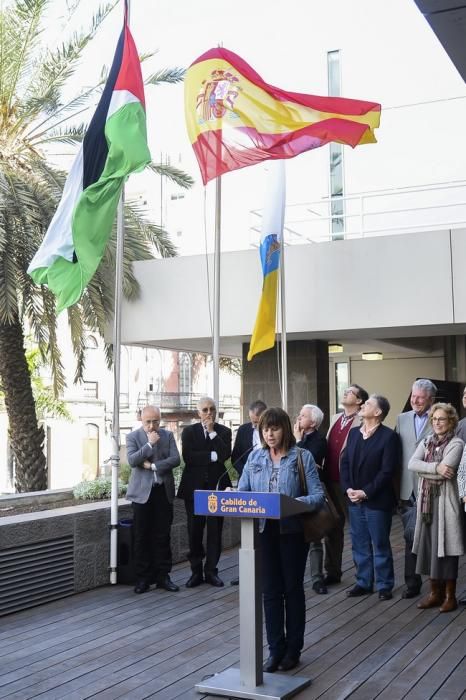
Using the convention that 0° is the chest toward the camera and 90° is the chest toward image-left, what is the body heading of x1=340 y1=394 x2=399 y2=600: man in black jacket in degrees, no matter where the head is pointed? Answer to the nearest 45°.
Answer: approximately 45°

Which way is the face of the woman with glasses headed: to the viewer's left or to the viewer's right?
to the viewer's left

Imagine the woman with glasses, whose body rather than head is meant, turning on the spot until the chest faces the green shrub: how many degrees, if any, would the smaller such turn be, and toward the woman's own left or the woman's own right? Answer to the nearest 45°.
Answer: approximately 90° to the woman's own right

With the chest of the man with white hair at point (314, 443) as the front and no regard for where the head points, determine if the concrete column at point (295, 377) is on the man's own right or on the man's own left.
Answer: on the man's own right

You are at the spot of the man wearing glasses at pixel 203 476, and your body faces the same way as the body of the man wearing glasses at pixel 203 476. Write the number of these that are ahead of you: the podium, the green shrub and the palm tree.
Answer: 1

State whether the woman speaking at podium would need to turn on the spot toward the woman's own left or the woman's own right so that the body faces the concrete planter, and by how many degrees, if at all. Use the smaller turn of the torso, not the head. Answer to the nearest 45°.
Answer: approximately 90° to the woman's own right

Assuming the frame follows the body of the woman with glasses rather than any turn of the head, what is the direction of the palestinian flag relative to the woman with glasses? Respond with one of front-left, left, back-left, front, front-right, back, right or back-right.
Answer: front-right

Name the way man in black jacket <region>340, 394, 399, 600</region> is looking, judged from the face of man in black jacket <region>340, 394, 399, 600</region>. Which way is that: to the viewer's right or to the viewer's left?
to the viewer's left
